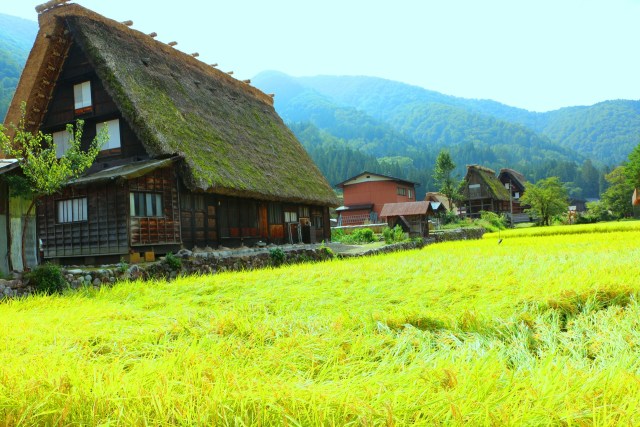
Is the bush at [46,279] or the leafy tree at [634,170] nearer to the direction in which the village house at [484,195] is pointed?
the bush

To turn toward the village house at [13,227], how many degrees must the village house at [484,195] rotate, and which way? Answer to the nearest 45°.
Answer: approximately 45° to its left

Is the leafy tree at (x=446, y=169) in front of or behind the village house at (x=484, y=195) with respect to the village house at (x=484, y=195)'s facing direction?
in front

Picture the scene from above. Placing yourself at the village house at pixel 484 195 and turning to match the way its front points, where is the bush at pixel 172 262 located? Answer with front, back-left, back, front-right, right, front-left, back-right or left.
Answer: front-left

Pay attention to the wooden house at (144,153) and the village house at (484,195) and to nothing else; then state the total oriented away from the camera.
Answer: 0
